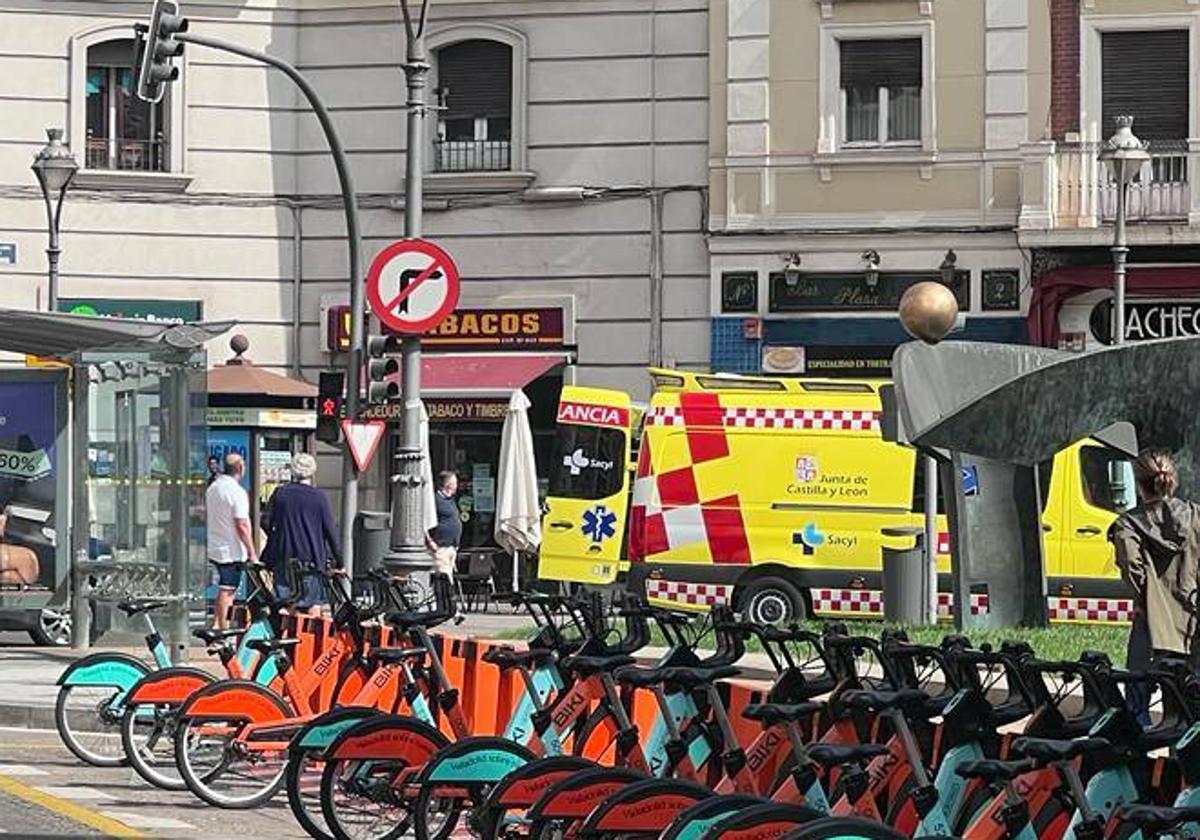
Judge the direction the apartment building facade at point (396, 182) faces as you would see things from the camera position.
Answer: facing the viewer

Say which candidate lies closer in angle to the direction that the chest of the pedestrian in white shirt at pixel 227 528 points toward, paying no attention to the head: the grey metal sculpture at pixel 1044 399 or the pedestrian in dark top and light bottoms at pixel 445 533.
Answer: the pedestrian in dark top and light bottoms

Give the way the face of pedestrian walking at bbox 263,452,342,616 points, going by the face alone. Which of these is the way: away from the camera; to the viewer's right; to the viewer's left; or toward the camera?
away from the camera

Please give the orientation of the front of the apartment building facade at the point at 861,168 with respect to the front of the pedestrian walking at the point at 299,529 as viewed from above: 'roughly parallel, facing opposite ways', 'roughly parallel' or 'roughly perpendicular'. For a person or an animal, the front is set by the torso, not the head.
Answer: roughly parallel, facing opposite ways

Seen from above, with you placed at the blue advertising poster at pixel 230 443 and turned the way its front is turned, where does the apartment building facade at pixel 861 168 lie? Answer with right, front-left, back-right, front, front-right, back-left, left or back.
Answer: left

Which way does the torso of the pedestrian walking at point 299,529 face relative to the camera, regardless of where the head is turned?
away from the camera

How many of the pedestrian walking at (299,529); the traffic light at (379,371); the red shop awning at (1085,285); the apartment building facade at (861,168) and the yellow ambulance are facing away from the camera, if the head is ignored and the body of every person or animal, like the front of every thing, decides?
1

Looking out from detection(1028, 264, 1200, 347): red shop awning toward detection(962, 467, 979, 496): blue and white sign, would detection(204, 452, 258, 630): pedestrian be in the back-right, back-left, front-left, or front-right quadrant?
front-right

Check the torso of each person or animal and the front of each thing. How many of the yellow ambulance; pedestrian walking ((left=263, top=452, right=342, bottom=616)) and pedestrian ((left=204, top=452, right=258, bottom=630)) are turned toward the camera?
0

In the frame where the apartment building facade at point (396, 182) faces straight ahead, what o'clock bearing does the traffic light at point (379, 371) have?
The traffic light is roughly at 12 o'clock from the apartment building facade.

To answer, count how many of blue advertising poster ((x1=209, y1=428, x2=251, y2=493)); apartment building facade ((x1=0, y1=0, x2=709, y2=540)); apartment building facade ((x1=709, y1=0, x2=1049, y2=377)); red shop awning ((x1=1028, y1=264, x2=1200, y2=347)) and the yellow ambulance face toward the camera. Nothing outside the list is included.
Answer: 4

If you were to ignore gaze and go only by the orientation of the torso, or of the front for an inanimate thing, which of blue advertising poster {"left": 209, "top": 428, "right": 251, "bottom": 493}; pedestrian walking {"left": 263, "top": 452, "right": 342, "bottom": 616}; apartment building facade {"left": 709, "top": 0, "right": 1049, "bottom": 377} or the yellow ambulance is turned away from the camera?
the pedestrian walking

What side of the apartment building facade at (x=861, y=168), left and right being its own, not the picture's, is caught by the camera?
front

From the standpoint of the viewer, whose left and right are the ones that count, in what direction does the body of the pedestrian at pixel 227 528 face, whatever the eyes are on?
facing away from the viewer and to the right of the viewer

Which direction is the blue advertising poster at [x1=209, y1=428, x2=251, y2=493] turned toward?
toward the camera

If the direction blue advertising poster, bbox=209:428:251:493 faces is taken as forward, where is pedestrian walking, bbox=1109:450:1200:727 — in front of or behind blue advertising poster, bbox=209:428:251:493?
in front
